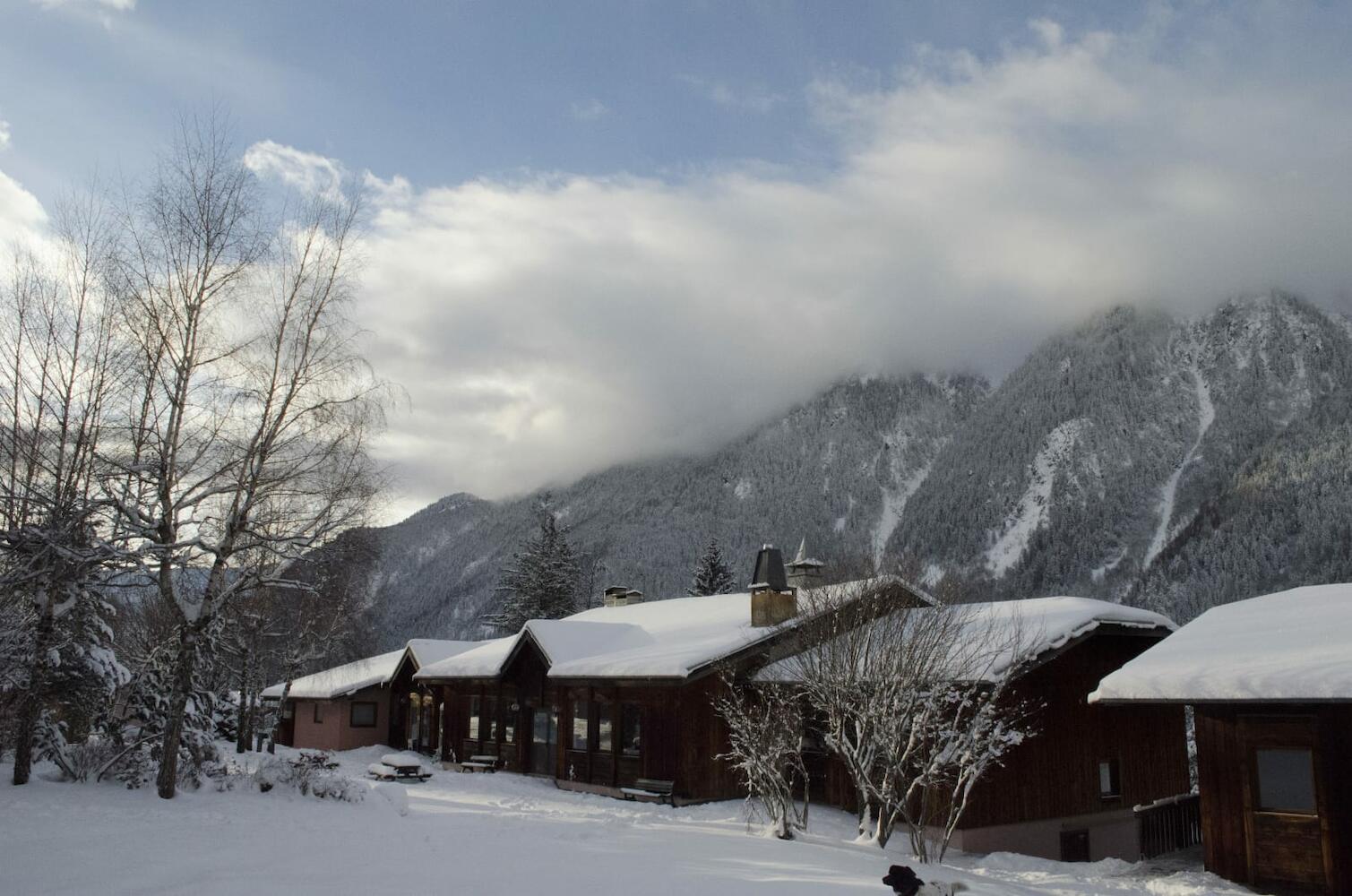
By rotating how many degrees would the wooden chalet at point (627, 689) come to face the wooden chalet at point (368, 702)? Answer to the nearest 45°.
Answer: approximately 90° to its right

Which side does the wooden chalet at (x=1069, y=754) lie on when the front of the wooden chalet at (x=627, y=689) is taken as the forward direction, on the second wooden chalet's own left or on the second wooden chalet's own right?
on the second wooden chalet's own left

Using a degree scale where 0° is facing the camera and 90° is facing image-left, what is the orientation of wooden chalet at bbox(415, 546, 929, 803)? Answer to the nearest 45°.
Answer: approximately 45°

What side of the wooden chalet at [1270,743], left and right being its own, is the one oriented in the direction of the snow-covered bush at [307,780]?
right

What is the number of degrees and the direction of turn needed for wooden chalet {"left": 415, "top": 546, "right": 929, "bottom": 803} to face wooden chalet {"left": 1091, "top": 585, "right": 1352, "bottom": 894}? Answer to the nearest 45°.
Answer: approximately 90° to its left

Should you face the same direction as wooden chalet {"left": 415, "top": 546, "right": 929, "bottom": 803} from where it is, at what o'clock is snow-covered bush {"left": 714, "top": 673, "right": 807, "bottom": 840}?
The snow-covered bush is roughly at 10 o'clock from the wooden chalet.

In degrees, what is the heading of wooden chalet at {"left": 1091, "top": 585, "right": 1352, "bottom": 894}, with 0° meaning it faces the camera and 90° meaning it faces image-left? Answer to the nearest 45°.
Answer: approximately 0°

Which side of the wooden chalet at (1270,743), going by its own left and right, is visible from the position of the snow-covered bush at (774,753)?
right
